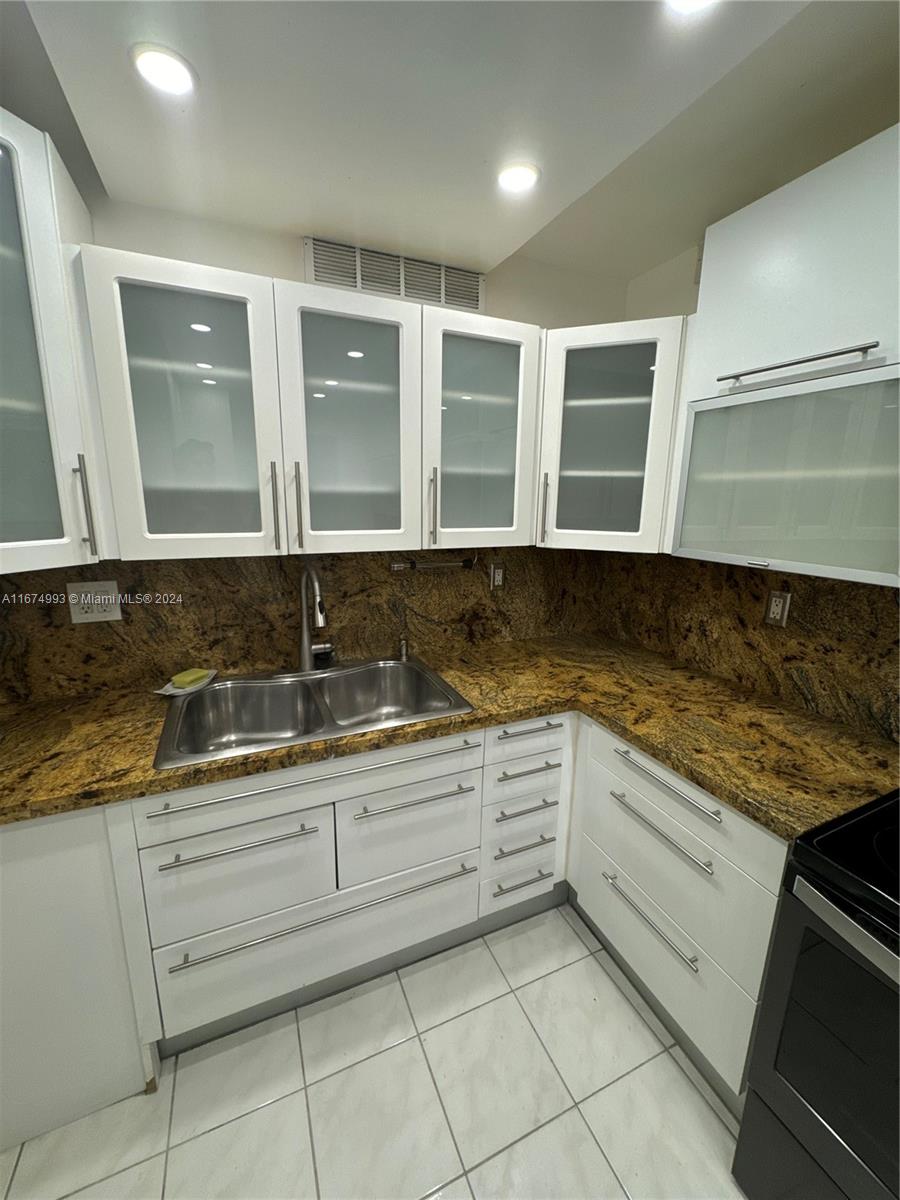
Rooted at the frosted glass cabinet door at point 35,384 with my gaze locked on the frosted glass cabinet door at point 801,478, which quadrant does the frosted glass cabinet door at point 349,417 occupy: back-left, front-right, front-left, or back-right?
front-left

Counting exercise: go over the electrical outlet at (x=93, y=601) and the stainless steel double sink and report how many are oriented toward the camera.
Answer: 2

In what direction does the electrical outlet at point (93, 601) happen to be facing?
toward the camera

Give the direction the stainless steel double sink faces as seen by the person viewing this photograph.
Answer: facing the viewer

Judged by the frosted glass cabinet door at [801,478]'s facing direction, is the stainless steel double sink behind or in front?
in front

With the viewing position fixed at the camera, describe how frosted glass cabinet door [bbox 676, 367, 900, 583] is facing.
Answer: facing the viewer and to the left of the viewer

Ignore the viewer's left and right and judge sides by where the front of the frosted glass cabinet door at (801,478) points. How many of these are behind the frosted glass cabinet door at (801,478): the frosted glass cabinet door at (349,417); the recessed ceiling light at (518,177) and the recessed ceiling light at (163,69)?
0

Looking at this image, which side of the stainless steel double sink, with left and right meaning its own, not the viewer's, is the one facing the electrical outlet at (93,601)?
right

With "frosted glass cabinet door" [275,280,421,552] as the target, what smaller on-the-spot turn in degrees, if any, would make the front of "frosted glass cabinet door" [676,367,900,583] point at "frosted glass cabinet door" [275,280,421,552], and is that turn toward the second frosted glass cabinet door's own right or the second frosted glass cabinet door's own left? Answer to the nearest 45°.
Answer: approximately 45° to the second frosted glass cabinet door's own right

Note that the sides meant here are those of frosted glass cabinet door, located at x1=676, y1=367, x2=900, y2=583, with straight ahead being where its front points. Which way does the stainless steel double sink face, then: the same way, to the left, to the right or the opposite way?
to the left
